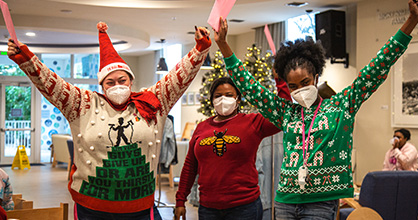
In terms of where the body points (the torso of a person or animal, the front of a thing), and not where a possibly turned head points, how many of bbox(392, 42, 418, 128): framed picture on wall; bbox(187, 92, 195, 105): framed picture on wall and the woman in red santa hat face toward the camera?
3

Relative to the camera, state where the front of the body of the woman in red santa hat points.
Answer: toward the camera

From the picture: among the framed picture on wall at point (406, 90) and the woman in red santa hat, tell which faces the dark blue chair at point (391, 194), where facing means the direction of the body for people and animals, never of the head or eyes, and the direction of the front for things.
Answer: the framed picture on wall

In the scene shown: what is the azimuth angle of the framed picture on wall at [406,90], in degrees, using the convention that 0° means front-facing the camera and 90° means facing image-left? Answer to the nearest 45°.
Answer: approximately 0°

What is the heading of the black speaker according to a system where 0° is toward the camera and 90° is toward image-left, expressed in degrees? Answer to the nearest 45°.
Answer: approximately 45°

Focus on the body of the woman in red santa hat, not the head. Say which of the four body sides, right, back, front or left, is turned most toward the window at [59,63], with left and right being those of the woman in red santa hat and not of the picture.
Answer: back

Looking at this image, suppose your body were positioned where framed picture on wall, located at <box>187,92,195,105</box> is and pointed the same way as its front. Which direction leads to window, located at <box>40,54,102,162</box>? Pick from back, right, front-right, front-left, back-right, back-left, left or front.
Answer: right

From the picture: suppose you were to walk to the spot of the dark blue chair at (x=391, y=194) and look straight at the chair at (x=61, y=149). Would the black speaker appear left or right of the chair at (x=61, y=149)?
right

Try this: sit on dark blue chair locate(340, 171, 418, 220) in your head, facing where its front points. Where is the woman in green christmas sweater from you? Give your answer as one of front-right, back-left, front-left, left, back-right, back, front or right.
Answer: front-left

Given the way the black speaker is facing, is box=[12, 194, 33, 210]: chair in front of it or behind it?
in front

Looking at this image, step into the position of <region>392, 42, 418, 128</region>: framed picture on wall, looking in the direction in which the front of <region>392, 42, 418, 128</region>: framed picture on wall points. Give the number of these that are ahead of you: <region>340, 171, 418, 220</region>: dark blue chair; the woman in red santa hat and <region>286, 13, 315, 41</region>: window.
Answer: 2
